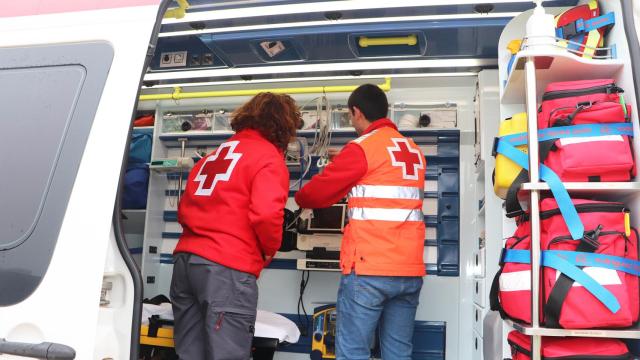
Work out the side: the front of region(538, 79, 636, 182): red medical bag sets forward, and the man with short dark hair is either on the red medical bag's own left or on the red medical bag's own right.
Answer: on the red medical bag's own right

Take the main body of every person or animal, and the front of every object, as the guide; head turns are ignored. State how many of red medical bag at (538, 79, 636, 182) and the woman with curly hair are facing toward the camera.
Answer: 1

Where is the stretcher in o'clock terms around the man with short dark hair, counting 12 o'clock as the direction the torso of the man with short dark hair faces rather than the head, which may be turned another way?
The stretcher is roughly at 11 o'clock from the man with short dark hair.

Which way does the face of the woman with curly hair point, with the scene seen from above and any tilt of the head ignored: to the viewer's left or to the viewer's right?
to the viewer's right

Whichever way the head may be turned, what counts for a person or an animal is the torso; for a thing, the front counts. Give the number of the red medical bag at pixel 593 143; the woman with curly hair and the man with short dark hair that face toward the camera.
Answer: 1

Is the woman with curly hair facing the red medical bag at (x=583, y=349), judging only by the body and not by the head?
no

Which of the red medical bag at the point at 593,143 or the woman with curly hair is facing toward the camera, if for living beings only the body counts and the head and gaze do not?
the red medical bag

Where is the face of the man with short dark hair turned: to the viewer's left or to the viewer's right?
to the viewer's left

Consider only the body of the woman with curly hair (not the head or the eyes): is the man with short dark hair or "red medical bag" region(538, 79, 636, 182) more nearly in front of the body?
the man with short dark hair

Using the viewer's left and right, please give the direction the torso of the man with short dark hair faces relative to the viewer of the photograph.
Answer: facing away from the viewer and to the left of the viewer

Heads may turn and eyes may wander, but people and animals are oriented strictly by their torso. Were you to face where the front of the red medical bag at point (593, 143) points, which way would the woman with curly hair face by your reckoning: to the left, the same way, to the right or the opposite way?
the opposite way

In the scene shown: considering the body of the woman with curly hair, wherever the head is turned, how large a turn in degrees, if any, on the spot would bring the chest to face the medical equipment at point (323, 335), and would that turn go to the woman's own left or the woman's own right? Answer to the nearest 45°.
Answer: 0° — they already face it

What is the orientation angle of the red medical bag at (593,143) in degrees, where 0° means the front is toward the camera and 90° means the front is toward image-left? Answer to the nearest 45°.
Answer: approximately 0°

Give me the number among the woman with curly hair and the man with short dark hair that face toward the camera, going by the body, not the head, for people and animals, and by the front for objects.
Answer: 0

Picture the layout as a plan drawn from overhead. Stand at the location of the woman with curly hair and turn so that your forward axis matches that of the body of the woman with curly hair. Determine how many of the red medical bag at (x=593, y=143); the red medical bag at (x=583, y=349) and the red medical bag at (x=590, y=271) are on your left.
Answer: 0

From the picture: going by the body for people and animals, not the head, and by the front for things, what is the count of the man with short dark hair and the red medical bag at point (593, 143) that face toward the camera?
1
